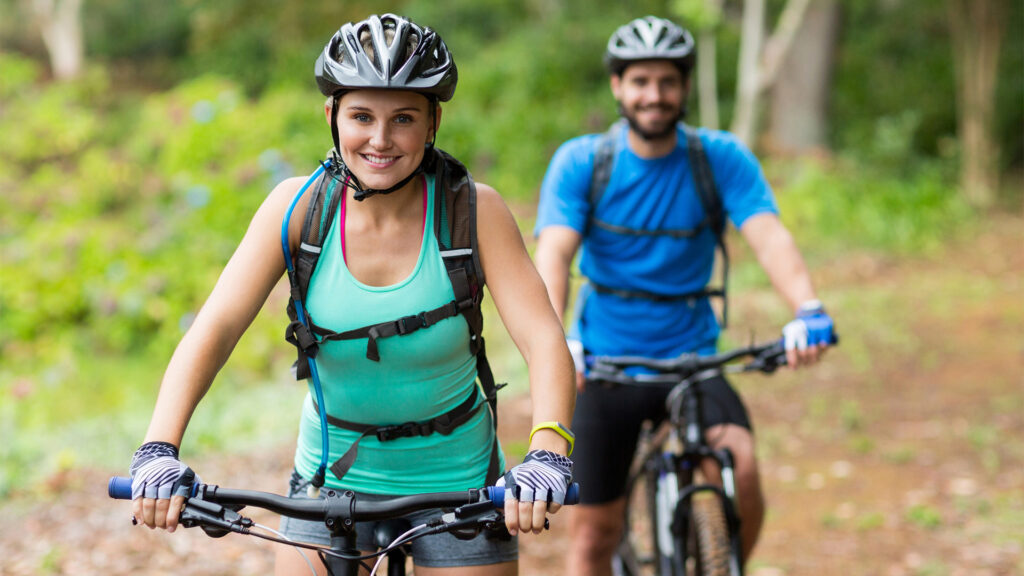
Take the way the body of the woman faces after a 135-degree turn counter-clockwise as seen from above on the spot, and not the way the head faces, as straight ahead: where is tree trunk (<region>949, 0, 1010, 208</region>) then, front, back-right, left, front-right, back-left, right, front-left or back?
front

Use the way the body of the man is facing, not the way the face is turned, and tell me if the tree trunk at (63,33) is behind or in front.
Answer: behind

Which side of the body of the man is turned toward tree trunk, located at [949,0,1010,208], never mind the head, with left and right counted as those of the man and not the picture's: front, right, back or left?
back

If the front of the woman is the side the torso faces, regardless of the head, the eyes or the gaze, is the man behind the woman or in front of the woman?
behind

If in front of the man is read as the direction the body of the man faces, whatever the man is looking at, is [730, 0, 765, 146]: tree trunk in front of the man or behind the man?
behind

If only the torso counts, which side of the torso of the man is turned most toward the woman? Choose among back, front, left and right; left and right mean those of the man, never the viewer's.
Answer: front

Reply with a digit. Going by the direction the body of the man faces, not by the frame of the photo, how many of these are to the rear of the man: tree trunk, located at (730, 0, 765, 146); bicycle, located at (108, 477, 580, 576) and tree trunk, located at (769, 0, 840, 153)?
2

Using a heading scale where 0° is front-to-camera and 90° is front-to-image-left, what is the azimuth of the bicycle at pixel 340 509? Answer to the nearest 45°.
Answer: approximately 0°
